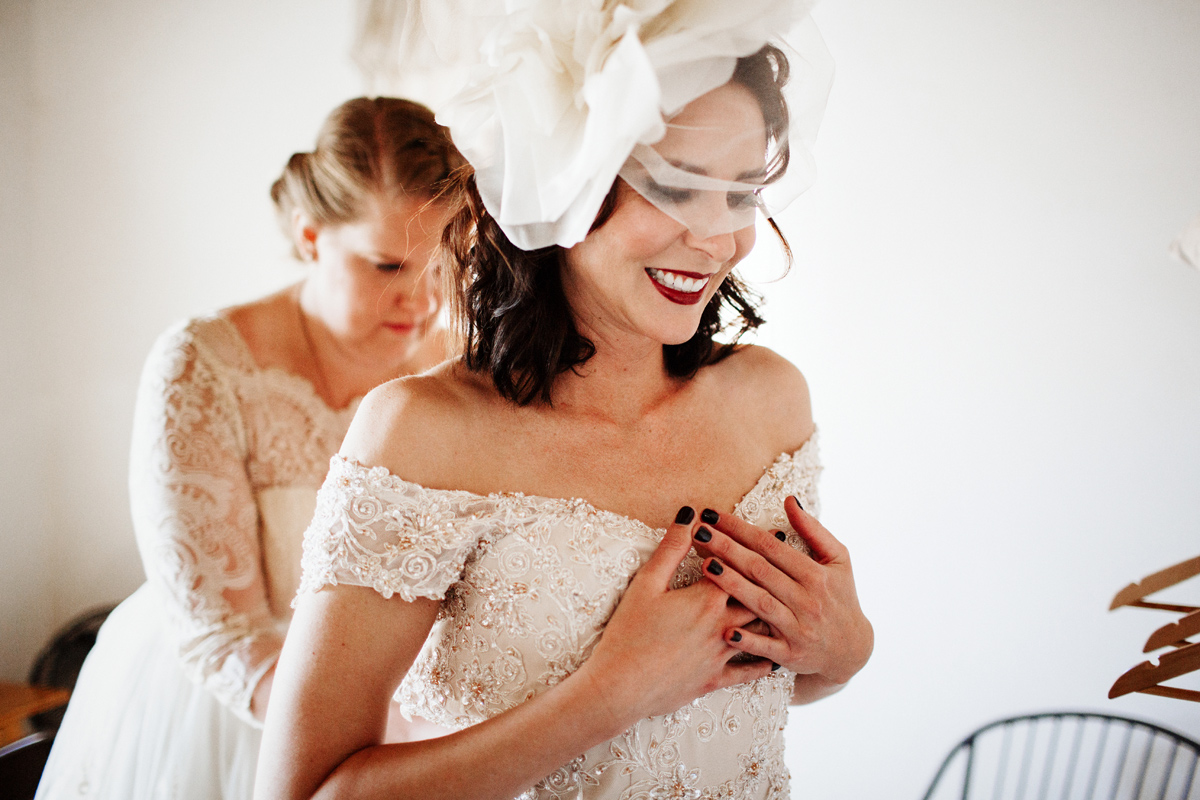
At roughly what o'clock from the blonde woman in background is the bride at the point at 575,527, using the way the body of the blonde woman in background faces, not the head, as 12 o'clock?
The bride is roughly at 1 o'clock from the blonde woman in background.

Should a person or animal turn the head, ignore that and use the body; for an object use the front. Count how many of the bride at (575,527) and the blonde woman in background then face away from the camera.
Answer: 0

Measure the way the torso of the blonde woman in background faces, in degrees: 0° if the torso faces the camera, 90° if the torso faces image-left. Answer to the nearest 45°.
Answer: approximately 315°

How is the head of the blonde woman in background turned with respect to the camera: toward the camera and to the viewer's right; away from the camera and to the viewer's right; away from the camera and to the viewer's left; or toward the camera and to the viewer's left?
toward the camera and to the viewer's right

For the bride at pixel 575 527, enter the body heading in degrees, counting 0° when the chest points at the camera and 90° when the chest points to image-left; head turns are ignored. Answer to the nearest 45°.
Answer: approximately 315°

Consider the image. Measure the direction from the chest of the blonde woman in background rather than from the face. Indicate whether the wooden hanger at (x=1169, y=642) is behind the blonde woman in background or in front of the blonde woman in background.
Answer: in front

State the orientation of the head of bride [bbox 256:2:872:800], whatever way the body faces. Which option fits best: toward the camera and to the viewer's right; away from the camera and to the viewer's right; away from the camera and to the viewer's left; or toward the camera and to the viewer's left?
toward the camera and to the viewer's right
